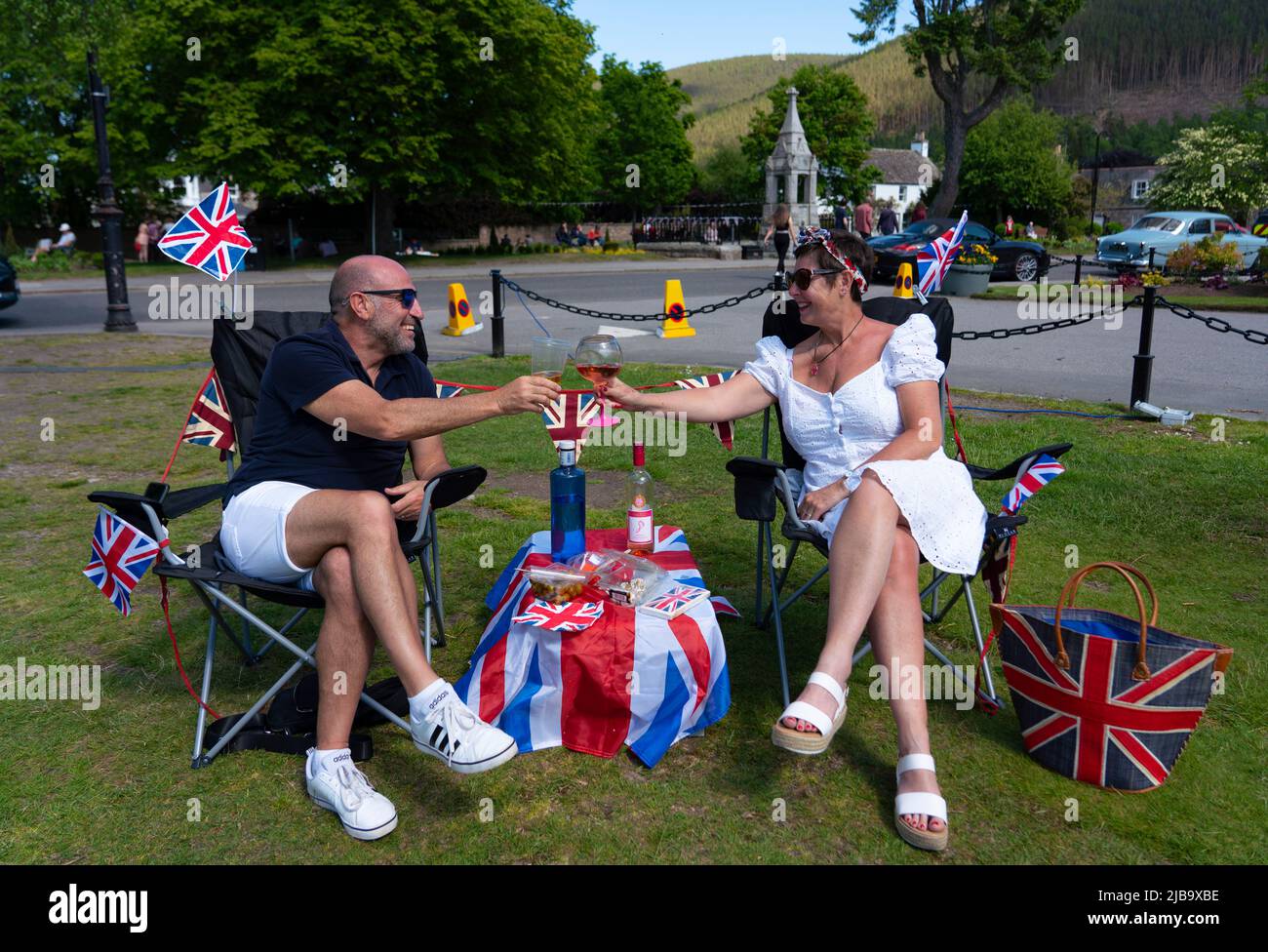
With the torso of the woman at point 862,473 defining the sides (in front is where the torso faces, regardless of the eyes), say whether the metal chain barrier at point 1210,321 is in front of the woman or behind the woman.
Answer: behind

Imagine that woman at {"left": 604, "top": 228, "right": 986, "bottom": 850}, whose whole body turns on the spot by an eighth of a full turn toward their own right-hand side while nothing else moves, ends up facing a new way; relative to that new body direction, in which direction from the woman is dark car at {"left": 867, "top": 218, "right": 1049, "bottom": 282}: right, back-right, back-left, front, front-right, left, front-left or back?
right

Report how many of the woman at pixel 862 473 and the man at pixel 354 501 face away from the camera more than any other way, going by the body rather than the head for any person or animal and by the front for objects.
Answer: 0

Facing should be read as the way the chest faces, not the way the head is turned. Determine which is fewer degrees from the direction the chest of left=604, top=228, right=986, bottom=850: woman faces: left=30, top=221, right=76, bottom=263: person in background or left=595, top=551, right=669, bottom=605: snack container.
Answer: the snack container

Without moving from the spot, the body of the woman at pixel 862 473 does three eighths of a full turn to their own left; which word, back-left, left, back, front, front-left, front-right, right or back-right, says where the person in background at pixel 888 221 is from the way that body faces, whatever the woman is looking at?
left

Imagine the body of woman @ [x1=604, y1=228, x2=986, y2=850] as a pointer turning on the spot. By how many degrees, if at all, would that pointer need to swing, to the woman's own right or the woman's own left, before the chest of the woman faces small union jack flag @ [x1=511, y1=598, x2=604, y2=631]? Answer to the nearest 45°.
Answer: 0° — they already face it

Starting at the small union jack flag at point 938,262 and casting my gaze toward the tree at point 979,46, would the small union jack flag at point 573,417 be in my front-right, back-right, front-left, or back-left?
back-left

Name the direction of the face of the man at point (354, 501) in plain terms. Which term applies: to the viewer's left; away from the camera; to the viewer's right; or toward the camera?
to the viewer's right

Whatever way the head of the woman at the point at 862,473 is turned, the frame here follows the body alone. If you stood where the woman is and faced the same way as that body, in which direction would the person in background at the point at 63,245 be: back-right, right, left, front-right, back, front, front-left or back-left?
right

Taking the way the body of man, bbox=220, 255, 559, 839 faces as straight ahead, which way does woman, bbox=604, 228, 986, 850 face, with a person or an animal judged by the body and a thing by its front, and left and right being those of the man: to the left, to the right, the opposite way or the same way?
to the right

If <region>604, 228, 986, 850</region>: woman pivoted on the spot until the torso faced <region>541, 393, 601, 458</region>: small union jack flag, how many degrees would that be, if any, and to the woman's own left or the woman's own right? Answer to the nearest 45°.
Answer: approximately 45° to the woman's own right

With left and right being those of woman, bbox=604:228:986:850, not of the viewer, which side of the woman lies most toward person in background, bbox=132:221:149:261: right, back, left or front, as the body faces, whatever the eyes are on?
right

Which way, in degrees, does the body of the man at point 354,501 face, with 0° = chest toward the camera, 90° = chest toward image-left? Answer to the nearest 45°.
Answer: approximately 315°

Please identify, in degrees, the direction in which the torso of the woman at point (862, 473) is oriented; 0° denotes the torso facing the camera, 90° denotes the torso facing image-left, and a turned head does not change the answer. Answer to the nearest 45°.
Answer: approximately 45°
